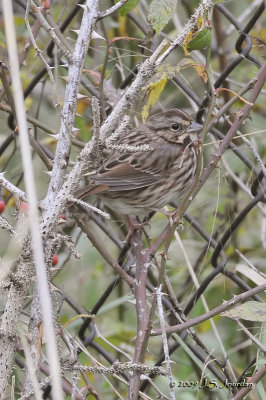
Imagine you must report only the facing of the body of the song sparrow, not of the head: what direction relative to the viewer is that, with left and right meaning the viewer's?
facing to the right of the viewer
